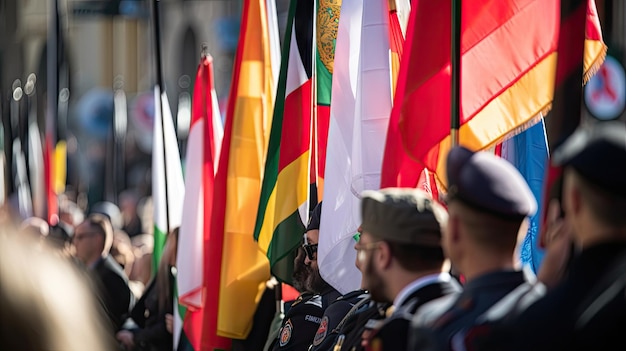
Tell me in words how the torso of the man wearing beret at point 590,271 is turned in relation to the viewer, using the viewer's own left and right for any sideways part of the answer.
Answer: facing away from the viewer and to the left of the viewer

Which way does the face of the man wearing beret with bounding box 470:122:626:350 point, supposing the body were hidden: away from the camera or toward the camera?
away from the camera

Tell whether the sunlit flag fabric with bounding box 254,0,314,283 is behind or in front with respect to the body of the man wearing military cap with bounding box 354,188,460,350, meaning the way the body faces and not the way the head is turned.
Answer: in front

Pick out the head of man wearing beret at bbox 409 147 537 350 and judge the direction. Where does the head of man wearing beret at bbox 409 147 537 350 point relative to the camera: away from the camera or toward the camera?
away from the camera

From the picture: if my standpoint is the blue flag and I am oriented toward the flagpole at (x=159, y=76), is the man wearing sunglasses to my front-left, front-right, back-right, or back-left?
front-left

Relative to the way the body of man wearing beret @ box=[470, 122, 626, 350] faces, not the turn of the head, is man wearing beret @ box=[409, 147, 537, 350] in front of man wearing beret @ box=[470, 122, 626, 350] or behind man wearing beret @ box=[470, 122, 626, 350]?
in front

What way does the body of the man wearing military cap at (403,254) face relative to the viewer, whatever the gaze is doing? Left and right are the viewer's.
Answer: facing away from the viewer and to the left of the viewer

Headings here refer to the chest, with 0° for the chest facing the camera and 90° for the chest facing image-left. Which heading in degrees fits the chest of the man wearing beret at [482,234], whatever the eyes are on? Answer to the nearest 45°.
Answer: approximately 135°

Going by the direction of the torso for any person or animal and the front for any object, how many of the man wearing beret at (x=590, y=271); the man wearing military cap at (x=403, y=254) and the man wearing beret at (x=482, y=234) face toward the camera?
0

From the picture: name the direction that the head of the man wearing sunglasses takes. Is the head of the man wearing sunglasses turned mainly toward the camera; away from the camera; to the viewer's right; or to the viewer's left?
to the viewer's left

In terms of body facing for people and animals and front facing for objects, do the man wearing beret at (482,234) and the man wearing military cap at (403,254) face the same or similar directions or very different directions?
same or similar directions
